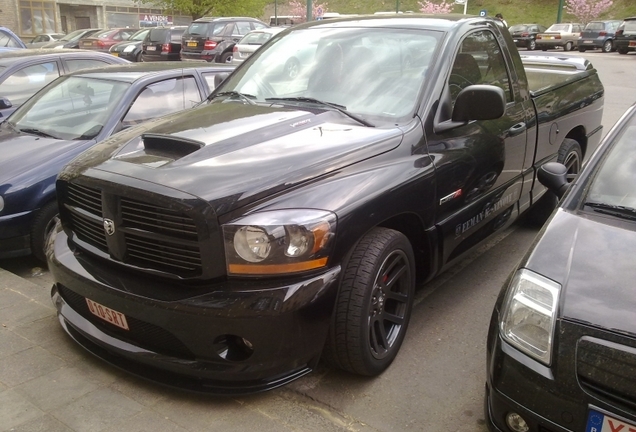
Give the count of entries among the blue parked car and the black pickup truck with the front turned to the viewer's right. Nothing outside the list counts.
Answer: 0

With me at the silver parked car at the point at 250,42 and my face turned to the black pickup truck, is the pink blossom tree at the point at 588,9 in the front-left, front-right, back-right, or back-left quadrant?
back-left

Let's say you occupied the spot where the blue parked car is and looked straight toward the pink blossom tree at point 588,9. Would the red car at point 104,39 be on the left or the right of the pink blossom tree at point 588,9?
left

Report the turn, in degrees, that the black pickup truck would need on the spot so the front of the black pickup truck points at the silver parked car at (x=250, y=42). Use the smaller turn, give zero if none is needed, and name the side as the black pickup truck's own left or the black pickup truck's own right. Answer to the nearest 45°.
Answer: approximately 135° to the black pickup truck's own right

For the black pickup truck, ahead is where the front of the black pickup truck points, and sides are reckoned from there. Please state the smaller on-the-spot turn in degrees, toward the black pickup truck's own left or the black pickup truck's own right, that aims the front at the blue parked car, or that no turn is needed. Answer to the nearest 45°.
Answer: approximately 90° to the black pickup truck's own right

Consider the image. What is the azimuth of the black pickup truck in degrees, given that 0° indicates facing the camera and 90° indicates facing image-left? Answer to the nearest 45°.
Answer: approximately 45°

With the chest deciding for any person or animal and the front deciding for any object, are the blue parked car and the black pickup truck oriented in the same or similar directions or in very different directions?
same or similar directions

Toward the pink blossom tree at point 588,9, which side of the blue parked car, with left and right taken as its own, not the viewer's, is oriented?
back

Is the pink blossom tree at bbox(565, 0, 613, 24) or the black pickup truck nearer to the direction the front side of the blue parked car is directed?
the black pickup truck
